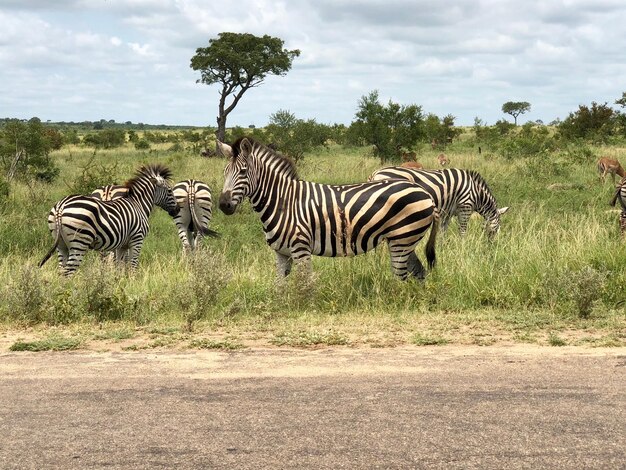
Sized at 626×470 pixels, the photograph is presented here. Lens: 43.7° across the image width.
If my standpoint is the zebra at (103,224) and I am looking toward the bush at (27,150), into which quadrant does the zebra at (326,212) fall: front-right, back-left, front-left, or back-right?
back-right

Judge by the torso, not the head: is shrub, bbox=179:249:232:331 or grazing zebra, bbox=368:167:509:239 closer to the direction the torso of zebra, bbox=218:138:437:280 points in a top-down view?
the shrub

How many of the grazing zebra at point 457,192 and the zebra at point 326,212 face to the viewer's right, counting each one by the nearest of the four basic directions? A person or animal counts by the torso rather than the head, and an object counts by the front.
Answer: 1

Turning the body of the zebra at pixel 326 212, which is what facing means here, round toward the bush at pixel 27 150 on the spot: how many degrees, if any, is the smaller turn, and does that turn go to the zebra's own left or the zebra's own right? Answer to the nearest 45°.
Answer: approximately 45° to the zebra's own right

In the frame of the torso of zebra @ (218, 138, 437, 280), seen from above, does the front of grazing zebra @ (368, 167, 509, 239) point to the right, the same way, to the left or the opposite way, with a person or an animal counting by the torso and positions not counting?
the opposite way

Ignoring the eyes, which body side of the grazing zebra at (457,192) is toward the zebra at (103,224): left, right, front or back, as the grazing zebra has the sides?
back

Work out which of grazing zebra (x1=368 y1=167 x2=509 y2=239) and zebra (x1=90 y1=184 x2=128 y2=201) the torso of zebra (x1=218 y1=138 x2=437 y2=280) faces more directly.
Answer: the zebra

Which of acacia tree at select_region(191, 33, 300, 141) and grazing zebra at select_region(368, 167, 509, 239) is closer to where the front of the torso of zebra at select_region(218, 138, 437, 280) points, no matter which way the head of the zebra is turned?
the acacia tree

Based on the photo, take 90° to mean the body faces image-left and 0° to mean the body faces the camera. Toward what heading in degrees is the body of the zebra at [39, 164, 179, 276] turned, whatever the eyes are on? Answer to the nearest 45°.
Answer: approximately 225°

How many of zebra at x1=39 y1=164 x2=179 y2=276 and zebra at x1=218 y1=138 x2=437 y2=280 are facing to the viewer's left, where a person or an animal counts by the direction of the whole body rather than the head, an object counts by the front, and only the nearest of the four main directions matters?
1

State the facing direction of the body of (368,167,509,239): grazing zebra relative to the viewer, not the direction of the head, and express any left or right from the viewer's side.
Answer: facing to the right of the viewer

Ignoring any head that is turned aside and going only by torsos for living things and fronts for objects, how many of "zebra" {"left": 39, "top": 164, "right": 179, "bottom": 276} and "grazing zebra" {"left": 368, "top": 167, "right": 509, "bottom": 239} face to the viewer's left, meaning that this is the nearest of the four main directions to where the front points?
0

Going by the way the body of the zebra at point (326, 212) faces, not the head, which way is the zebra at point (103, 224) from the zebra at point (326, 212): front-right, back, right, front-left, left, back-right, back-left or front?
front-right

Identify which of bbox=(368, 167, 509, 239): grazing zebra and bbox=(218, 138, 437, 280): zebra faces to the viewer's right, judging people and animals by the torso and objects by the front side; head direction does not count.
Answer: the grazing zebra

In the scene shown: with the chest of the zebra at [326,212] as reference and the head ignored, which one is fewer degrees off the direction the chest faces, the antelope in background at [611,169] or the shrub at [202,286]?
the shrub

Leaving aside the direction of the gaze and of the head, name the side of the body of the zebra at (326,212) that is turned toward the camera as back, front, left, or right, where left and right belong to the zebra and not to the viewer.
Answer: left

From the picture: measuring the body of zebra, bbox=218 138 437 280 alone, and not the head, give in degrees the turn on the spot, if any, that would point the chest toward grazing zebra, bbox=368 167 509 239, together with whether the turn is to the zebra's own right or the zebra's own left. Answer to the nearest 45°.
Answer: approximately 135° to the zebra's own right
